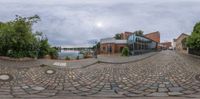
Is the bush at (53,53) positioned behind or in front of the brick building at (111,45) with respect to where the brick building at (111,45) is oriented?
in front

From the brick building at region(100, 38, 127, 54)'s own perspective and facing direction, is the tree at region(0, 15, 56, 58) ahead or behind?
ahead

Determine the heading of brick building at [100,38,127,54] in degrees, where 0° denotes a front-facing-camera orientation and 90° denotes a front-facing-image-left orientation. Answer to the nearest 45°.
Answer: approximately 0°
